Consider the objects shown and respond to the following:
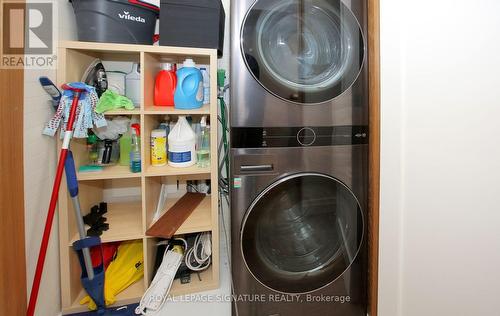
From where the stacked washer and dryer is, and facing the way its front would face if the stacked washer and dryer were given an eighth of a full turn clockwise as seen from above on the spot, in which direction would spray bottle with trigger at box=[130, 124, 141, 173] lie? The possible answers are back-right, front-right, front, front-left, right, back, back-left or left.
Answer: front-right

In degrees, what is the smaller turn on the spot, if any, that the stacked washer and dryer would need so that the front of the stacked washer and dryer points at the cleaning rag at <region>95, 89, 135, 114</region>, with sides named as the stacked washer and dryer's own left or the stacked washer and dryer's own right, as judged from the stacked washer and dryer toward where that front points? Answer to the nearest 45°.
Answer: approximately 90° to the stacked washer and dryer's own right

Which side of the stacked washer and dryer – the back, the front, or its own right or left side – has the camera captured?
front

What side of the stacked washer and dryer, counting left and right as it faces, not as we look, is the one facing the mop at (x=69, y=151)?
right

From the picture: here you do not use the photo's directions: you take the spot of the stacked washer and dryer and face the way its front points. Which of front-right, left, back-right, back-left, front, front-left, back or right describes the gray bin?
right

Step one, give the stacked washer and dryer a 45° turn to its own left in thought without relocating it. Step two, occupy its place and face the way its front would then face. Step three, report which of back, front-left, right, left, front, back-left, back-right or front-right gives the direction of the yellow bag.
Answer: back-right
